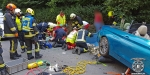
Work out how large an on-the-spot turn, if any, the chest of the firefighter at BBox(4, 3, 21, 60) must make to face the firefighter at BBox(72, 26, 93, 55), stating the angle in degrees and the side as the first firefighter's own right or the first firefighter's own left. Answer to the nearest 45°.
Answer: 0° — they already face them

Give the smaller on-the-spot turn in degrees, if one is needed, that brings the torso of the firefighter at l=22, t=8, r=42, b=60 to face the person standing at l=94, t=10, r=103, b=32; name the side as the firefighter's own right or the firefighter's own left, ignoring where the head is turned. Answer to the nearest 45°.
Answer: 0° — they already face them

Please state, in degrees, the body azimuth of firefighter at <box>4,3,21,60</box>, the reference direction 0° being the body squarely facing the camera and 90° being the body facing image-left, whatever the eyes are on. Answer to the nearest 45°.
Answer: approximately 270°

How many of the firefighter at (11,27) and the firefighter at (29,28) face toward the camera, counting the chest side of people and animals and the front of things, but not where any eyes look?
0

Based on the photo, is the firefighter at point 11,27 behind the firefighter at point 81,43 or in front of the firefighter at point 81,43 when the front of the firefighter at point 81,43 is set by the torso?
behind

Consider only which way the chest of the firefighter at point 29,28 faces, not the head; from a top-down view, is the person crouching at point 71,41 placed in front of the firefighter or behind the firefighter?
in front

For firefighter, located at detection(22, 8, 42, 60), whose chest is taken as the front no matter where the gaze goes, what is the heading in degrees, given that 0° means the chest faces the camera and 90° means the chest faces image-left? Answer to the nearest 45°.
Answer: approximately 225°

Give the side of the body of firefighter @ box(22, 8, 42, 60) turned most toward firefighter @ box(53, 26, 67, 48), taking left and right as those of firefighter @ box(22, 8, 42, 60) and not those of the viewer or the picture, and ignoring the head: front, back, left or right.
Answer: front

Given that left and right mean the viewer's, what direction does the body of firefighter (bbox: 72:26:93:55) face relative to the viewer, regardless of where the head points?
facing away from the viewer and to the right of the viewer

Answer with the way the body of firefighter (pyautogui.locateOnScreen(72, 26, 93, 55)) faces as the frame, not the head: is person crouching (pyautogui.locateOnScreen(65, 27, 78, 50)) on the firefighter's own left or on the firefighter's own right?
on the firefighter's own left
